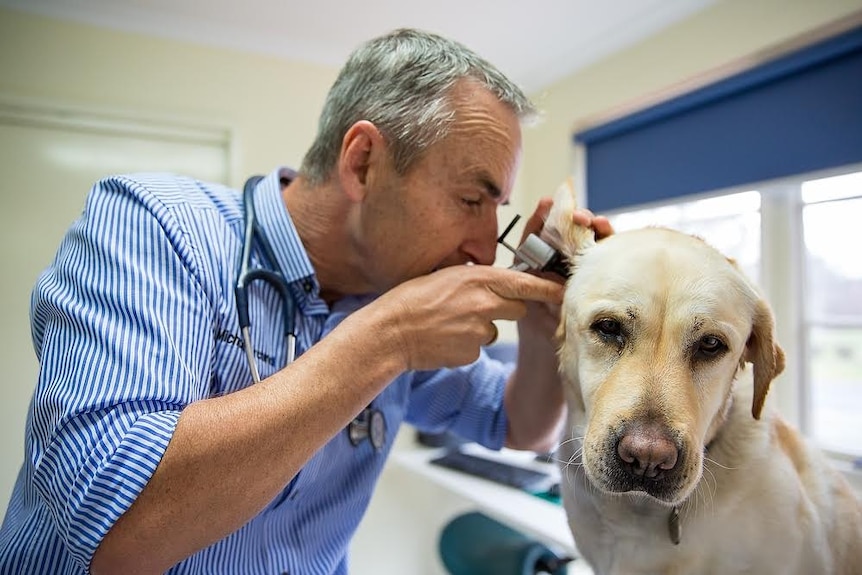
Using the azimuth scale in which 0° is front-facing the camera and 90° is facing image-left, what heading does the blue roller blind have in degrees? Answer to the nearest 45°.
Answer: approximately 45°
